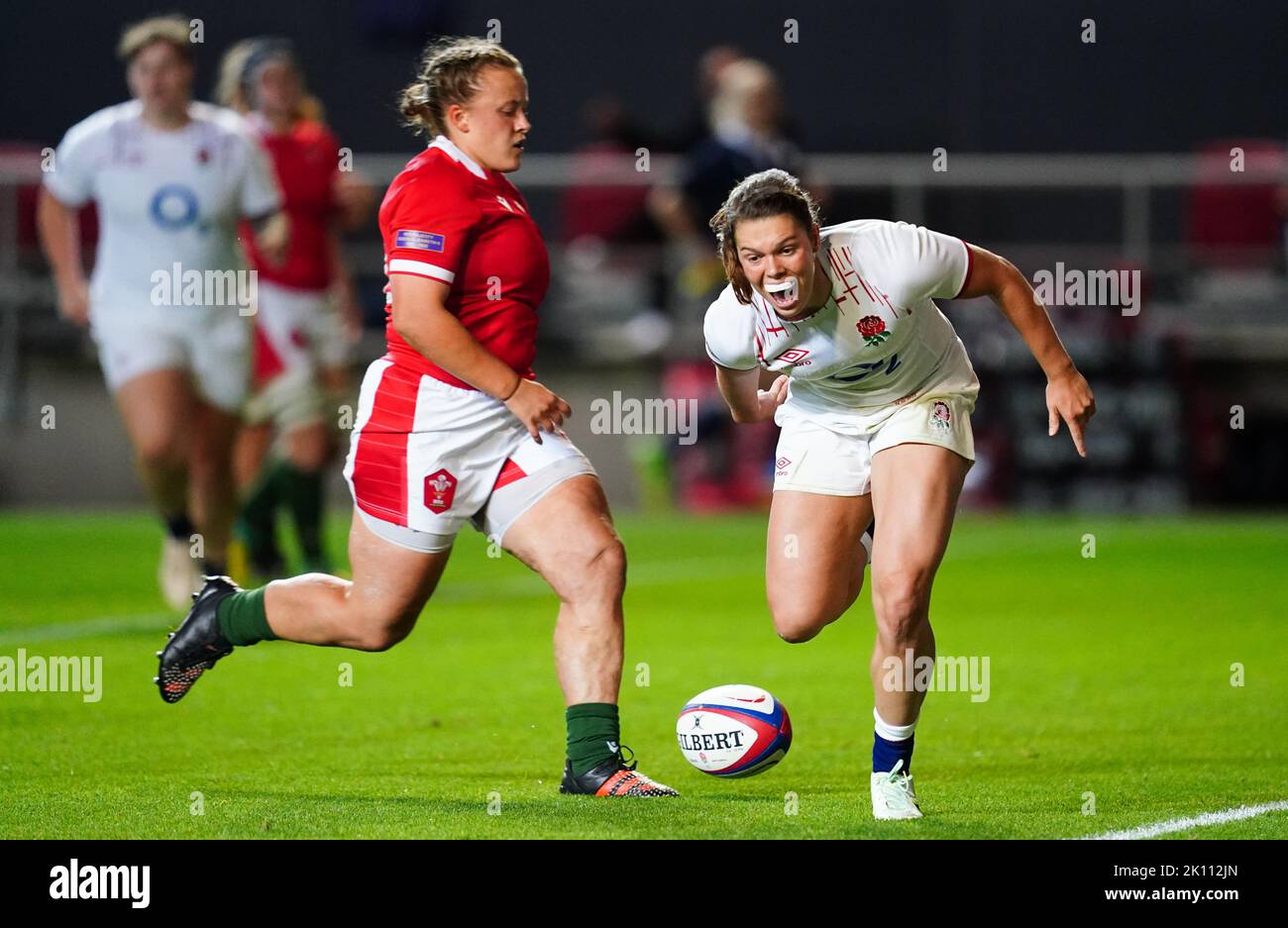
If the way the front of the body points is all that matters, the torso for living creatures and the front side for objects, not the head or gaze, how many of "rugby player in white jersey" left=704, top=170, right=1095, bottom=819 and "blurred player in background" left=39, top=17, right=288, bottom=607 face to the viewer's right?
0

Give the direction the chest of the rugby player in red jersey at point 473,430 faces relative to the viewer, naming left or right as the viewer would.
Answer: facing to the right of the viewer

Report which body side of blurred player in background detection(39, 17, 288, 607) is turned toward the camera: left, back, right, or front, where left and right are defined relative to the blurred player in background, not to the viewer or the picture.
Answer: front

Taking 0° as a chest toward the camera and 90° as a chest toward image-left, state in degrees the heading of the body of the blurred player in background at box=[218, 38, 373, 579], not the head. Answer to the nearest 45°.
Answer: approximately 315°

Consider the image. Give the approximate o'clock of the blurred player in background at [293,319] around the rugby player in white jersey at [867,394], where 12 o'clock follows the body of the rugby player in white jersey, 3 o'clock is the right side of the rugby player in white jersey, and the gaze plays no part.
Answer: The blurred player in background is roughly at 5 o'clock from the rugby player in white jersey.

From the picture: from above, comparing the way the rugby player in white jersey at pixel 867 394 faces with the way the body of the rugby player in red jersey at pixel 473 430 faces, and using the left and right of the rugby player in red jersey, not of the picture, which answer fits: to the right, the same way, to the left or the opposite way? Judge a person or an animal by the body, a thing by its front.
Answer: to the right

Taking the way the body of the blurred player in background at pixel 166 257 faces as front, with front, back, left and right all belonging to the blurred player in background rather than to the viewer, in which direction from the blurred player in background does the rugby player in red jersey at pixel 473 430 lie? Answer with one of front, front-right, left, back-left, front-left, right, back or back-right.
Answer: front

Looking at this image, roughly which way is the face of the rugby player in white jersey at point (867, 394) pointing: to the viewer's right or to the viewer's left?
to the viewer's left

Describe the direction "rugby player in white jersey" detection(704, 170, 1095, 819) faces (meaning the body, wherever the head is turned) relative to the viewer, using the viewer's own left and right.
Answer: facing the viewer
